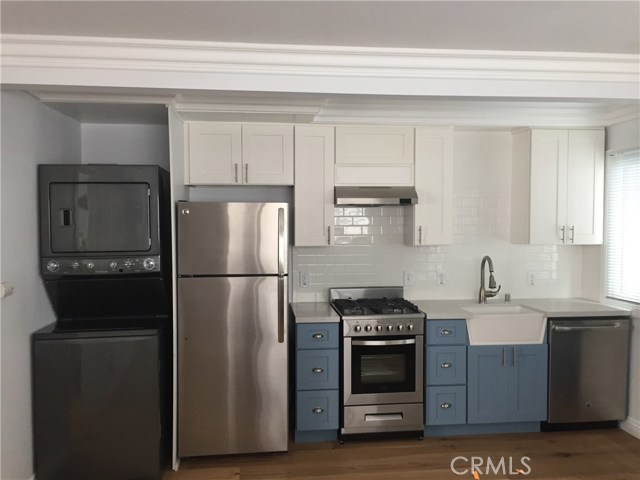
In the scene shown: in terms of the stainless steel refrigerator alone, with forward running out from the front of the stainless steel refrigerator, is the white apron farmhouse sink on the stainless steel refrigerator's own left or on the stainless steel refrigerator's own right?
on the stainless steel refrigerator's own left

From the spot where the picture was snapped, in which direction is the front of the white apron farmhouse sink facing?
facing the viewer

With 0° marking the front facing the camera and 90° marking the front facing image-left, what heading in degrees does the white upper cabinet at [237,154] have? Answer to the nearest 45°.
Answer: approximately 0°

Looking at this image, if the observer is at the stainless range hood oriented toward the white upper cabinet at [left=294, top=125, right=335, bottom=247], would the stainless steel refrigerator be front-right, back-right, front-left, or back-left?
front-left

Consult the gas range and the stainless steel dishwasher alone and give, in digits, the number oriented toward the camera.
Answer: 2

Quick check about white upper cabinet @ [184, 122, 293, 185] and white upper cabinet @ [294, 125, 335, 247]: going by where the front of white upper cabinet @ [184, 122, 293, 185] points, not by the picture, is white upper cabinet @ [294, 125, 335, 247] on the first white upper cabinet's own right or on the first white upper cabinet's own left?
on the first white upper cabinet's own left

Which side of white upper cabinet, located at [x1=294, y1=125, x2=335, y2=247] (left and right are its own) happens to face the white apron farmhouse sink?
left

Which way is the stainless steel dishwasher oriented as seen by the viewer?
toward the camera

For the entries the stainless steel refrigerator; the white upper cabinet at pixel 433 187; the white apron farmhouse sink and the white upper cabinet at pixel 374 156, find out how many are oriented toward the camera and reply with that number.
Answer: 4
